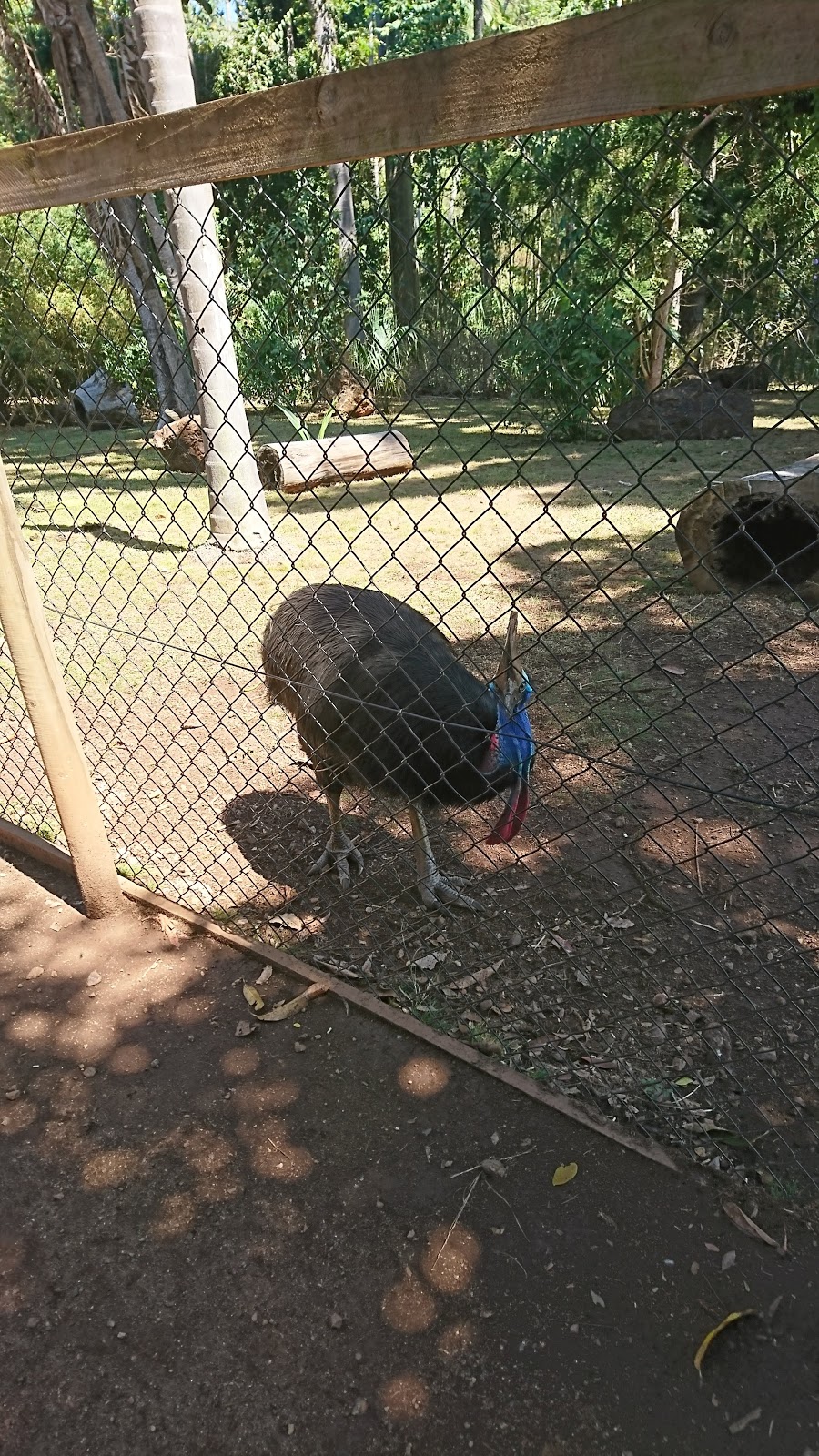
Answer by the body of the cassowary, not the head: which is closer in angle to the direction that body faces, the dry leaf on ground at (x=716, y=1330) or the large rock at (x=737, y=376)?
the dry leaf on ground

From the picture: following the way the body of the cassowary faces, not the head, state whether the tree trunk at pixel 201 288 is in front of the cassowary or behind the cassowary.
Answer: behind

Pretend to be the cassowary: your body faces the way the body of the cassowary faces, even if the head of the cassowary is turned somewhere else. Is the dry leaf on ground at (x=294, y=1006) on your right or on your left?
on your right

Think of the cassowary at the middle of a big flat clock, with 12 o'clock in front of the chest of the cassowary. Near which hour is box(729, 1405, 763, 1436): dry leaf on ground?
The dry leaf on ground is roughly at 1 o'clock from the cassowary.

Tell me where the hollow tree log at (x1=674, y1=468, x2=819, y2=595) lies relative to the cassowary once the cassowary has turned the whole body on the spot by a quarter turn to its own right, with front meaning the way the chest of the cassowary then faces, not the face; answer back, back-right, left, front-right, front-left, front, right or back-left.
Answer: back

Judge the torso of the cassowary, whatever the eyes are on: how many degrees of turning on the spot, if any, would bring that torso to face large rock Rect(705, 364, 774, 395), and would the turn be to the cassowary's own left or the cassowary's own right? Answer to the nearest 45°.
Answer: approximately 90° to the cassowary's own left

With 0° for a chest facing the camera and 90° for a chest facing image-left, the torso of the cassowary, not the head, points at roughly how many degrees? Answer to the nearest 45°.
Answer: approximately 315°

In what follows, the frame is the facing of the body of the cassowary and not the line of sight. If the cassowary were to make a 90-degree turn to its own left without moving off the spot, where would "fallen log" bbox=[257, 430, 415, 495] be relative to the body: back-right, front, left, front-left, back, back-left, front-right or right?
front-left

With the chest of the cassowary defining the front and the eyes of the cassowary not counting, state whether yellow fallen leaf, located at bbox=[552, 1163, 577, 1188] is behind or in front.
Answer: in front

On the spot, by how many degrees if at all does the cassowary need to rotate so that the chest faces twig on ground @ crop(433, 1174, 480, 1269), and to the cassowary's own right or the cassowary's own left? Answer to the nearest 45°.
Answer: approximately 45° to the cassowary's own right

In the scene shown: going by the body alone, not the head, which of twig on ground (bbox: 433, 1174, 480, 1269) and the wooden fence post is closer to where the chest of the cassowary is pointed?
the twig on ground
